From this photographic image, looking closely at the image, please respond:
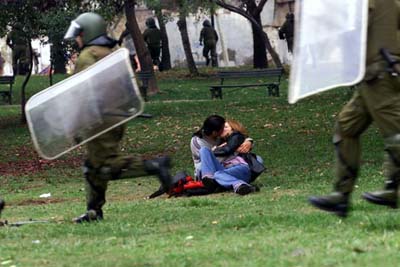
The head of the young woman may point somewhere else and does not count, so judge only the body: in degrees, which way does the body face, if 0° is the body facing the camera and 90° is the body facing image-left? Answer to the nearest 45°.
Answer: approximately 45°

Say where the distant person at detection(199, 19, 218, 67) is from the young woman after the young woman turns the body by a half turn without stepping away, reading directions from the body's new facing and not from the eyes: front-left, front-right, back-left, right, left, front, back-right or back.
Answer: front-left
